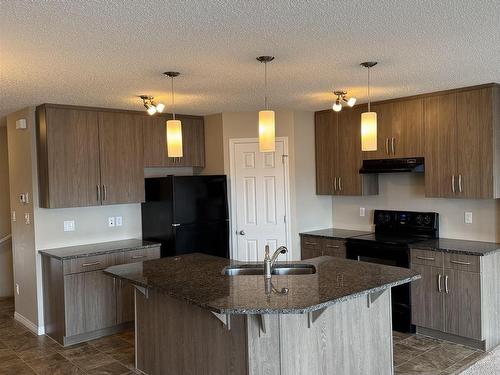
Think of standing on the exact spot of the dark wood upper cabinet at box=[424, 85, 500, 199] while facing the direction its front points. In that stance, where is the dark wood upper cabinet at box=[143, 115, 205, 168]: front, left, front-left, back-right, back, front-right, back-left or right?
front-right

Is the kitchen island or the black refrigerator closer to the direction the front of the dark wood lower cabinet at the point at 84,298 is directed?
the kitchen island

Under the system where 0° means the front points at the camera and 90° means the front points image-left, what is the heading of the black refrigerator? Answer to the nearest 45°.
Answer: approximately 315°

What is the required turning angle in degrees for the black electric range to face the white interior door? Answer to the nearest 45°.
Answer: approximately 45° to its right
